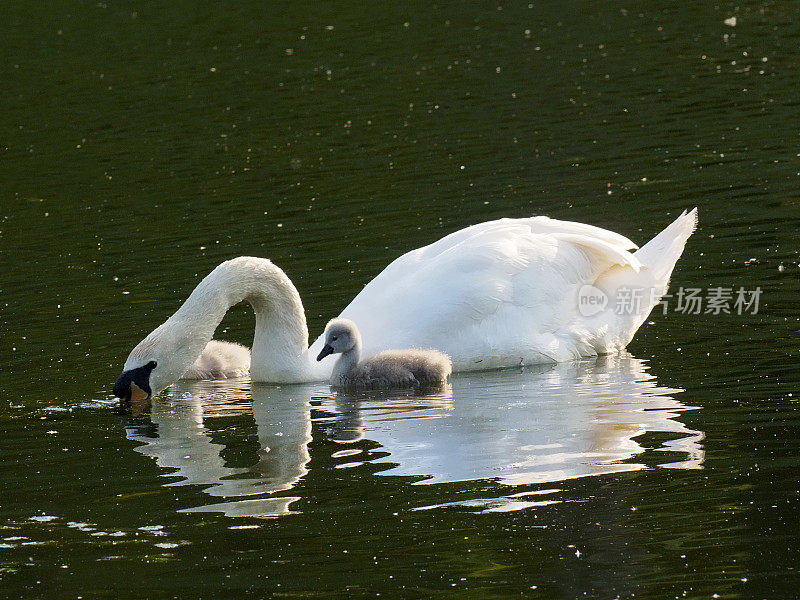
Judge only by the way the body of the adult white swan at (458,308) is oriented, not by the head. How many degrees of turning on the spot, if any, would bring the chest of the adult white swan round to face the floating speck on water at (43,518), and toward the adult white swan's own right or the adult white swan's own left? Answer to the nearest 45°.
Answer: approximately 45° to the adult white swan's own left

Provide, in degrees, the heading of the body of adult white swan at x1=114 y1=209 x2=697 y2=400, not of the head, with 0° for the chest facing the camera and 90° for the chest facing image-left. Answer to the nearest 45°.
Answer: approximately 90°

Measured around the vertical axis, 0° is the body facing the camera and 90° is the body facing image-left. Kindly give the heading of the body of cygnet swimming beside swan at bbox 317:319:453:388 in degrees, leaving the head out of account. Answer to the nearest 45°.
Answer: approximately 90°

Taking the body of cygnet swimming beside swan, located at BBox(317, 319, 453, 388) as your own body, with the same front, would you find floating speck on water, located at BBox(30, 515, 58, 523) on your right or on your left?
on your left

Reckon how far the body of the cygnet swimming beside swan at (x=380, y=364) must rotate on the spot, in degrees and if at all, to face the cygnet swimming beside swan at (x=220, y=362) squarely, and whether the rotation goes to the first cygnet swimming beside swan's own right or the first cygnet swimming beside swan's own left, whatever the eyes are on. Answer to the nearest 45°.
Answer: approximately 45° to the first cygnet swimming beside swan's own right
